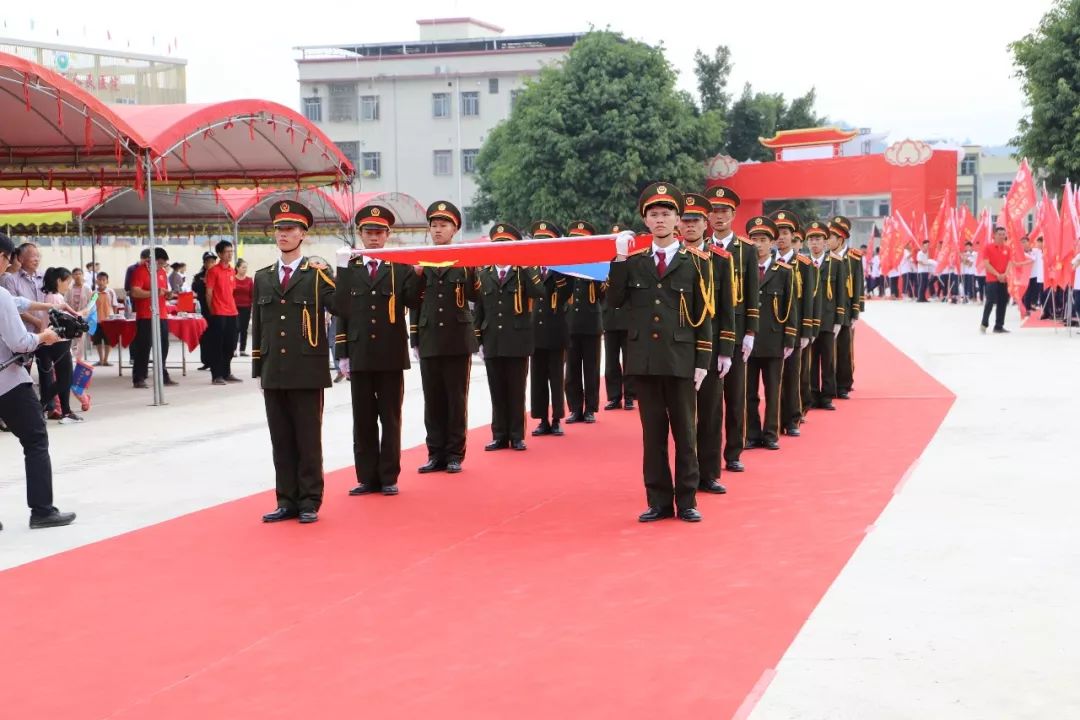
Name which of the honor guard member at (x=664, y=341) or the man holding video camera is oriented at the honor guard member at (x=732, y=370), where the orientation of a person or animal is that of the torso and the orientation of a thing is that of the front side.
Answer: the man holding video camera

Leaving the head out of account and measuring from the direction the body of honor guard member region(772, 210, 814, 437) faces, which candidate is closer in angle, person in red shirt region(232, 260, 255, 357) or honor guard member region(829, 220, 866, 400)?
the person in red shirt

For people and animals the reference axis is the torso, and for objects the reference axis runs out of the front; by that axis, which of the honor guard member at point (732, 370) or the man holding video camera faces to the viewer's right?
the man holding video camera

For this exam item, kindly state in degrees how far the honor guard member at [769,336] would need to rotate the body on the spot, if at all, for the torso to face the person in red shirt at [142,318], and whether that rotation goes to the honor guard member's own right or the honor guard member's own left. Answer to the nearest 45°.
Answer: approximately 135° to the honor guard member's own right

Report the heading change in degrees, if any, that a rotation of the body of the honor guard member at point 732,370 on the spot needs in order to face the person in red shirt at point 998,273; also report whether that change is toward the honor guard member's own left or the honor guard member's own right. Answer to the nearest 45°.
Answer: approximately 180°

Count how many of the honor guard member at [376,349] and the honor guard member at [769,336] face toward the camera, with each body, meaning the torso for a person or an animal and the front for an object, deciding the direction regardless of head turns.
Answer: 2

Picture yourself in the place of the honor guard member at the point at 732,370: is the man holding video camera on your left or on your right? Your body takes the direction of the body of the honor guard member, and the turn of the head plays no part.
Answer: on your right

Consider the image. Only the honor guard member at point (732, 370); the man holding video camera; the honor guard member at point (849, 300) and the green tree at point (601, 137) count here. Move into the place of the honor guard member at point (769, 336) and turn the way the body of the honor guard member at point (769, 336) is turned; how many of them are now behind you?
2

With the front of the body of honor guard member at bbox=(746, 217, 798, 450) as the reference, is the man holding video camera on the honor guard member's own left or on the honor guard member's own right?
on the honor guard member's own right

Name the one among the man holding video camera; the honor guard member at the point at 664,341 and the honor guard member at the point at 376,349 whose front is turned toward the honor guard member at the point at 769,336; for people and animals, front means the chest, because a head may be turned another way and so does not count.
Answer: the man holding video camera

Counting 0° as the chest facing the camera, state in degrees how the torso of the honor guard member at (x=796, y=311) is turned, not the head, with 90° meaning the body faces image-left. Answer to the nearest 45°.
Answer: approximately 45°

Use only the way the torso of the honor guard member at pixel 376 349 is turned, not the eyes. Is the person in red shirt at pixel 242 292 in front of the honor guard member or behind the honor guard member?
behind
